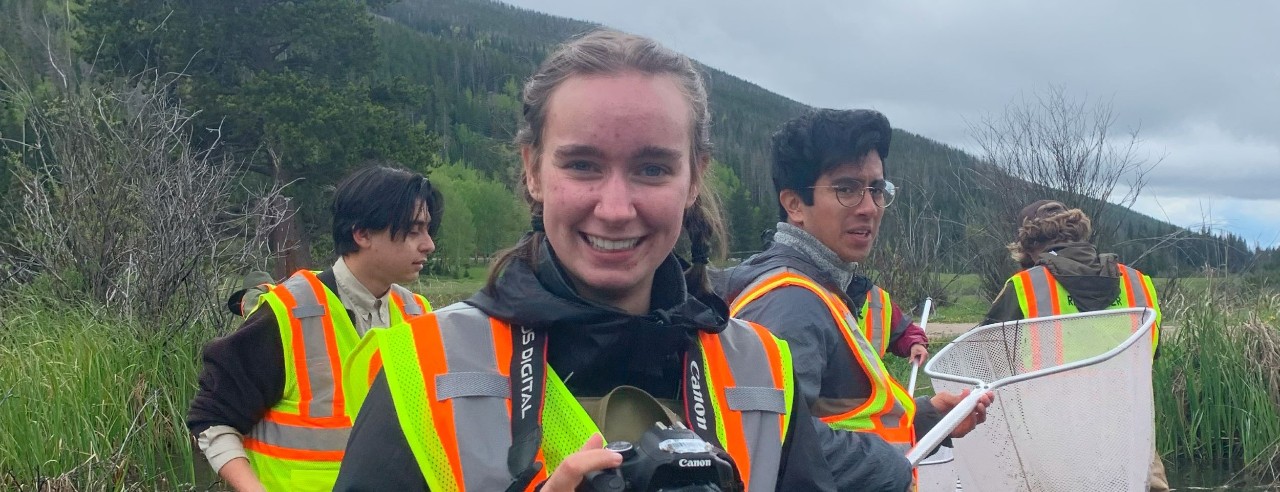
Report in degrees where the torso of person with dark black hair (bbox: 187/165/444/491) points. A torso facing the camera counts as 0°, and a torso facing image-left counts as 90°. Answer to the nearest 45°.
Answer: approximately 315°

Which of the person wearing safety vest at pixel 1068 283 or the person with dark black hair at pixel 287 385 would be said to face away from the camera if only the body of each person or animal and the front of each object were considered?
the person wearing safety vest

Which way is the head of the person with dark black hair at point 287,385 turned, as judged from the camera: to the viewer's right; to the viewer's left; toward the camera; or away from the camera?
to the viewer's right

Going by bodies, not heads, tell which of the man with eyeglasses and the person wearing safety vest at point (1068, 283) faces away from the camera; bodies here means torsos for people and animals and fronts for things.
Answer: the person wearing safety vest

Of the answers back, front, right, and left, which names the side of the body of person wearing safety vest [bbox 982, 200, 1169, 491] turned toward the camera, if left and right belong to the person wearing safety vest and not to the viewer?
back

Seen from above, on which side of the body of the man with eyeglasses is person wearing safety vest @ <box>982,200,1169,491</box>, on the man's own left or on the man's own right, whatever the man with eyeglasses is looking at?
on the man's own left

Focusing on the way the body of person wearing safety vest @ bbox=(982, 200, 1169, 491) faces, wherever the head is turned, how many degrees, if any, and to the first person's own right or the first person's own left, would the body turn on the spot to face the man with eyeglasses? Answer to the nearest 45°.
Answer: approximately 180°

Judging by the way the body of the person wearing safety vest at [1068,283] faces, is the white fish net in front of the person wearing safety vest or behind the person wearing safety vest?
behind

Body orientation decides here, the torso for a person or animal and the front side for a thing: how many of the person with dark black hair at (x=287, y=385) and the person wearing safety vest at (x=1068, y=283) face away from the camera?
1
